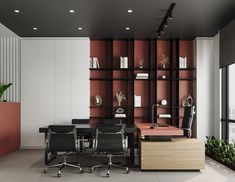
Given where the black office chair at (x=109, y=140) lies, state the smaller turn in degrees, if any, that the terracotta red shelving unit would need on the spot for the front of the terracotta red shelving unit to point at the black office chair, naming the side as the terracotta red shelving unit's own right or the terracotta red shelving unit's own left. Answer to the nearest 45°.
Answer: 0° — it already faces it

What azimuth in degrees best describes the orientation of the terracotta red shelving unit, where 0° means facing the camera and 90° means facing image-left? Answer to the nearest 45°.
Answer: approximately 0°

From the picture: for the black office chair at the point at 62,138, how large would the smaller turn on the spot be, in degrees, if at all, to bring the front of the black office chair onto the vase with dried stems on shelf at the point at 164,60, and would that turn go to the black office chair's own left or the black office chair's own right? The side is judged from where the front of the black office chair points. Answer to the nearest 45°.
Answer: approximately 45° to the black office chair's own right

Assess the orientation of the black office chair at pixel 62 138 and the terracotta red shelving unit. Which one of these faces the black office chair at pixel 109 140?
the terracotta red shelving unit

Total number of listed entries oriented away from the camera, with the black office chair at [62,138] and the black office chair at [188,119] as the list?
1

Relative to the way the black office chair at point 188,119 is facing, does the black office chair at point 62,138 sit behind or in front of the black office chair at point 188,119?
in front

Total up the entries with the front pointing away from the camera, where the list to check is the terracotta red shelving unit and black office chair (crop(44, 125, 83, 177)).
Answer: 1

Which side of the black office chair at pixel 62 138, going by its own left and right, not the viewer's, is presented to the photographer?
back

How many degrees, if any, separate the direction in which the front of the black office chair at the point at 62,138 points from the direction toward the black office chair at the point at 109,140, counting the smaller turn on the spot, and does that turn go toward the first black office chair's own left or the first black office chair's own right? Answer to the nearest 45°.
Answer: approximately 90° to the first black office chair's own right

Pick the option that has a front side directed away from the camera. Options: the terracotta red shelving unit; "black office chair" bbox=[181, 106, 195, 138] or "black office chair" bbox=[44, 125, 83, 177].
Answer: "black office chair" bbox=[44, 125, 83, 177]

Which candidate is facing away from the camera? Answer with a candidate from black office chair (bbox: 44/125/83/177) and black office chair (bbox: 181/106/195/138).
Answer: black office chair (bbox: 44/125/83/177)

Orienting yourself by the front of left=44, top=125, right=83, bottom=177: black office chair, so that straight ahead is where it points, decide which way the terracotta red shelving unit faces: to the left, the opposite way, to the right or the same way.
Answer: the opposite way

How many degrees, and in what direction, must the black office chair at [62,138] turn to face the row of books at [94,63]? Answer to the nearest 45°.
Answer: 0° — it already faces it
